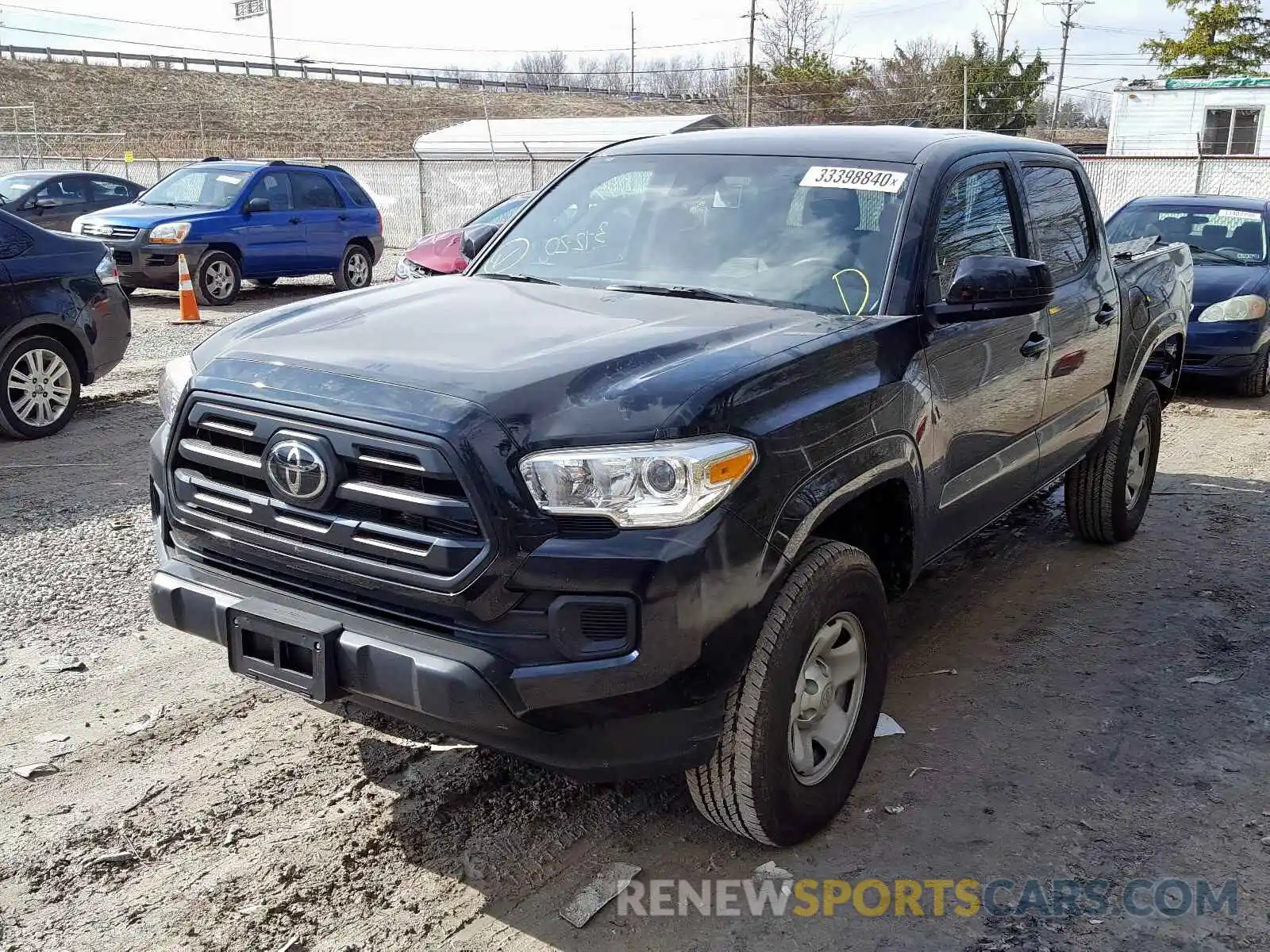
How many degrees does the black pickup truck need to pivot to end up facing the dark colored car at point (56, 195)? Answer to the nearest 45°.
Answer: approximately 90° to its right

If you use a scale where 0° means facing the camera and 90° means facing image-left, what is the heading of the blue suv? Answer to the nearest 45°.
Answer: approximately 45°

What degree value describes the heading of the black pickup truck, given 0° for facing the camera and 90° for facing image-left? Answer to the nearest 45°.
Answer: approximately 45°

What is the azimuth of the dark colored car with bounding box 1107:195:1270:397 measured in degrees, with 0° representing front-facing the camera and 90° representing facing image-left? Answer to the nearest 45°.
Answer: approximately 45°

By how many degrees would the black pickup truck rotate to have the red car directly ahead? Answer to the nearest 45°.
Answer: approximately 135° to its right

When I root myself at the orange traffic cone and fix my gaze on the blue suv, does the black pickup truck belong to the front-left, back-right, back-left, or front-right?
back-right

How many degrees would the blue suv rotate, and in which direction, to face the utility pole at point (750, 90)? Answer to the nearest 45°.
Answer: approximately 180°

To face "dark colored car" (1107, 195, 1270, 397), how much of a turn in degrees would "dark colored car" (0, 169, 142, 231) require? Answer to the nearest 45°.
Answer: approximately 90° to its left
